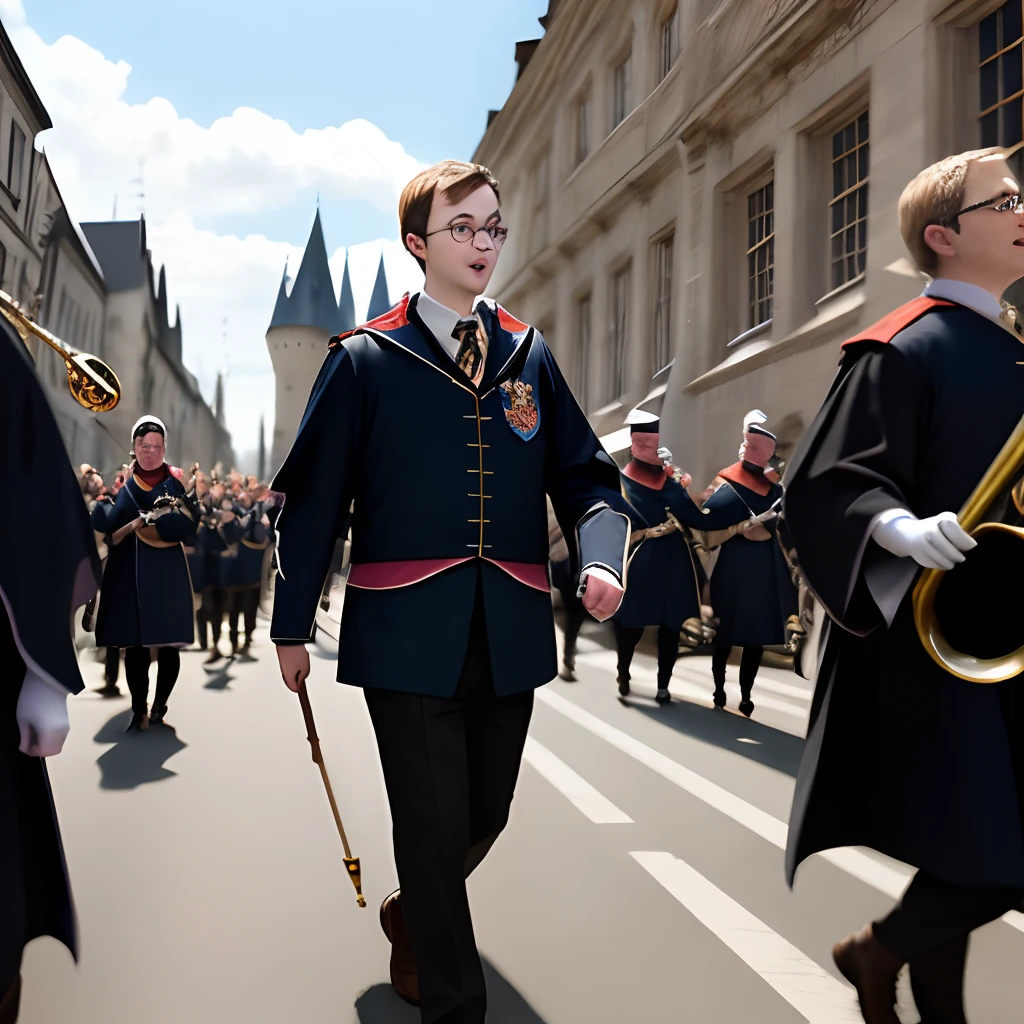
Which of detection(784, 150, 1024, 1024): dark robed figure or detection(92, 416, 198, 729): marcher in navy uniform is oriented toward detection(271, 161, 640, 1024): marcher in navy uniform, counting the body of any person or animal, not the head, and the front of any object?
detection(92, 416, 198, 729): marcher in navy uniform

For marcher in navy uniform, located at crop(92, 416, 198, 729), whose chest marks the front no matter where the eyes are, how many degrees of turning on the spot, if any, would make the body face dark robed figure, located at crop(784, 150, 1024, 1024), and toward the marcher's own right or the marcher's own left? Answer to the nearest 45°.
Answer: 0° — they already face them

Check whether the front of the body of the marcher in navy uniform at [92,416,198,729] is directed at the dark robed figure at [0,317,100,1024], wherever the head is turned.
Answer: yes

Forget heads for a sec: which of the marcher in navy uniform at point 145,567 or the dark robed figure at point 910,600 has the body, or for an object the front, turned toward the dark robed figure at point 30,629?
the marcher in navy uniform

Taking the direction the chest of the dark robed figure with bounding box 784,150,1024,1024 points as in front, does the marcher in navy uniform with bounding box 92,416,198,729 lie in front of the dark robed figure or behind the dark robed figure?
behind

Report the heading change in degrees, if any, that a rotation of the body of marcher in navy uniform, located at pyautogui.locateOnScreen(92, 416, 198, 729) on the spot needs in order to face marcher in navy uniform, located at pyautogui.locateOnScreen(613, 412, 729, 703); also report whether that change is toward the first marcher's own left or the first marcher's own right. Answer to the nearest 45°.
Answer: approximately 90° to the first marcher's own left

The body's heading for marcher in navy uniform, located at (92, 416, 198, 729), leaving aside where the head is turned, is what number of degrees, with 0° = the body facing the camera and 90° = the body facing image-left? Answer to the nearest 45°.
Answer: approximately 0°

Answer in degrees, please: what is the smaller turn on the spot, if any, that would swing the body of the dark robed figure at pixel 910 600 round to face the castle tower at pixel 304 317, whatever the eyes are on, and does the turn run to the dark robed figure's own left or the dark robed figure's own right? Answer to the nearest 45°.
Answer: approximately 180°
